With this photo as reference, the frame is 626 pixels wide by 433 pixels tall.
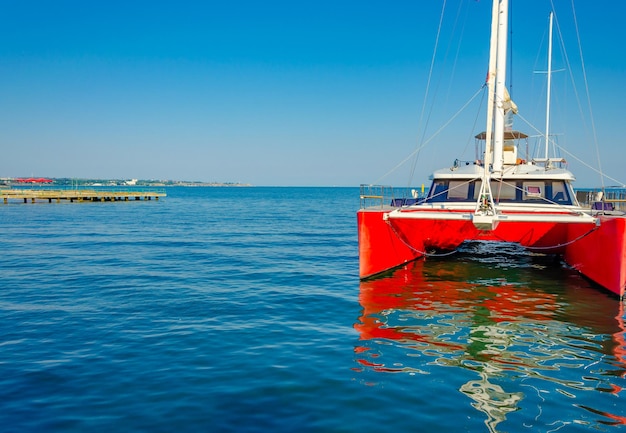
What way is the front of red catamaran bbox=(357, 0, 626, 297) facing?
toward the camera
